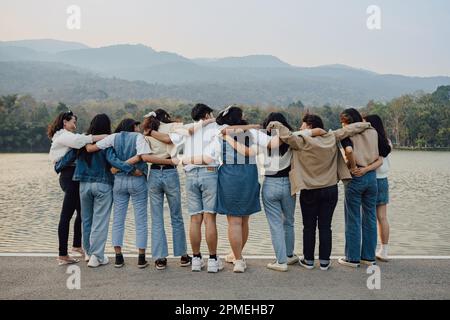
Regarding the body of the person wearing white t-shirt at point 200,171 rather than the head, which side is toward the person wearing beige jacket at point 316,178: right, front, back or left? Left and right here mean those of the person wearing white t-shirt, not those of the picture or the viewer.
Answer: right

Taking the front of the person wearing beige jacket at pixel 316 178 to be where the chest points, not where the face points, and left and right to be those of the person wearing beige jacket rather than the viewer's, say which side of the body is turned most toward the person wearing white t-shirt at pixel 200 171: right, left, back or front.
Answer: left

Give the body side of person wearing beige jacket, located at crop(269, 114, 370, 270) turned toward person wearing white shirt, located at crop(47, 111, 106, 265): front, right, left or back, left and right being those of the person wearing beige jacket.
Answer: left

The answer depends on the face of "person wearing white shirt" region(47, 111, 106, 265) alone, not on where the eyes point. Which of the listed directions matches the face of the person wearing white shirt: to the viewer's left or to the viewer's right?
to the viewer's right

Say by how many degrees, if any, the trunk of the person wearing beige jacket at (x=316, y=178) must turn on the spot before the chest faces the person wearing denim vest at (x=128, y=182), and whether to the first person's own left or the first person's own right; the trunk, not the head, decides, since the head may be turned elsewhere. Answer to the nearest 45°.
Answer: approximately 90° to the first person's own left

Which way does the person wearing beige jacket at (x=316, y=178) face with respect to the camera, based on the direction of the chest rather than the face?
away from the camera

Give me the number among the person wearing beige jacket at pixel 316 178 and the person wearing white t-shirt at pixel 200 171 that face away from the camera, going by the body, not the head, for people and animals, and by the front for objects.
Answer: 2

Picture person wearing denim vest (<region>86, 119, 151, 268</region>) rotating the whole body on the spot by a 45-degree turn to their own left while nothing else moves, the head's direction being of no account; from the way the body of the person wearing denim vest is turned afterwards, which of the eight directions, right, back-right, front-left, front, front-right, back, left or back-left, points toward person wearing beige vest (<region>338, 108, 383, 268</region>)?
back-right

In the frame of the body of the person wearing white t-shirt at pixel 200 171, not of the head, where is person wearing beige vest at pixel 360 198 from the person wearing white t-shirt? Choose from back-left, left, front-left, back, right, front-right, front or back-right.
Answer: right

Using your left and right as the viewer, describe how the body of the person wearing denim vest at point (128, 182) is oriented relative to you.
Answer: facing away from the viewer

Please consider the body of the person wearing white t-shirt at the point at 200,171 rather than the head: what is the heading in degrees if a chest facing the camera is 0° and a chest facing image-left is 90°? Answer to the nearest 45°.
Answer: approximately 180°
